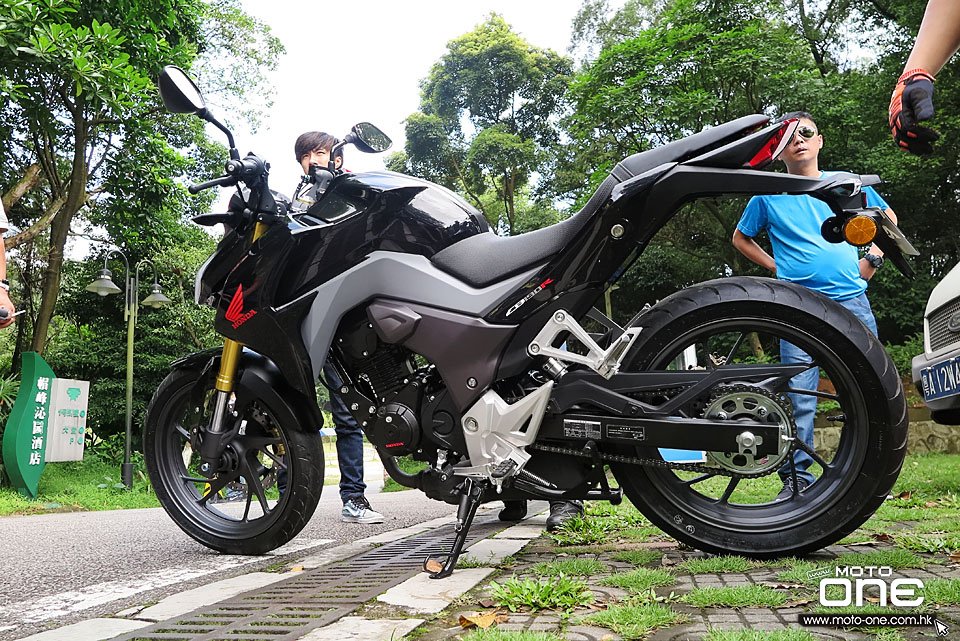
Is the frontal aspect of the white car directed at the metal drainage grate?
yes

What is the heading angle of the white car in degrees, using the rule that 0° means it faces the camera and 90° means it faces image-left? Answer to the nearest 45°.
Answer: approximately 45°

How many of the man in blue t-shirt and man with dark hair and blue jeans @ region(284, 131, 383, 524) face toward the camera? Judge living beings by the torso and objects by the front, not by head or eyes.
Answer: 2

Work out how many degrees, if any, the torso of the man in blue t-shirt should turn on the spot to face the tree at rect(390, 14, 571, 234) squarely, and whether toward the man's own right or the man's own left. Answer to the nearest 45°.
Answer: approximately 135° to the man's own right

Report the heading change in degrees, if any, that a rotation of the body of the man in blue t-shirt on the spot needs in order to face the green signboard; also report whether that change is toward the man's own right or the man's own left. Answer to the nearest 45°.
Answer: approximately 90° to the man's own right

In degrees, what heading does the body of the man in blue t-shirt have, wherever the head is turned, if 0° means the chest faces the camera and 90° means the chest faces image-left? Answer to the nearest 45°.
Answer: approximately 0°

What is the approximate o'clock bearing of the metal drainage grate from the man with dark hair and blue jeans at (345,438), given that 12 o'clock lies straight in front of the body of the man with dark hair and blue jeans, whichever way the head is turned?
The metal drainage grate is roughly at 12 o'clock from the man with dark hair and blue jeans.

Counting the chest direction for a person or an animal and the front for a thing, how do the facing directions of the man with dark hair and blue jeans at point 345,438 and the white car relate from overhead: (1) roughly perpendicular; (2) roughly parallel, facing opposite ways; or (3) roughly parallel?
roughly perpendicular

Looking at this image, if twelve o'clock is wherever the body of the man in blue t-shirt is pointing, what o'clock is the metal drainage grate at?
The metal drainage grate is roughly at 1 o'clock from the man in blue t-shirt.
